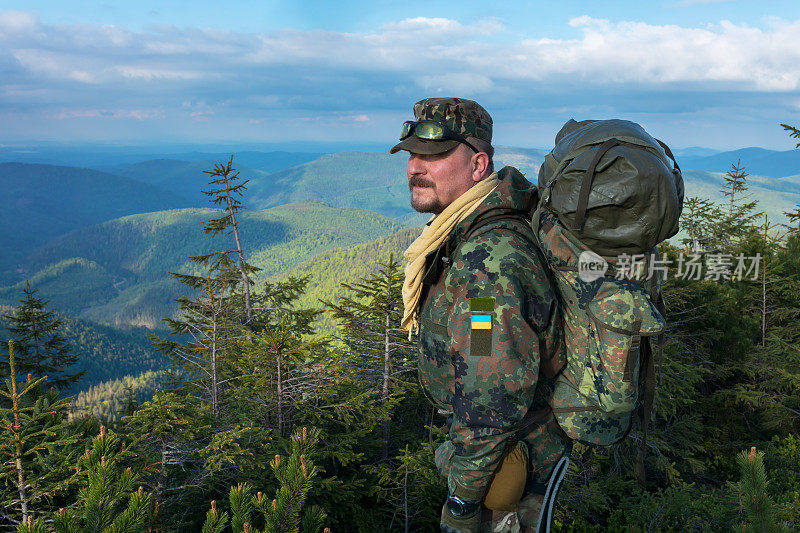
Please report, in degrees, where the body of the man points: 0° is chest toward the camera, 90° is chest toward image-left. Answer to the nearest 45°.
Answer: approximately 90°

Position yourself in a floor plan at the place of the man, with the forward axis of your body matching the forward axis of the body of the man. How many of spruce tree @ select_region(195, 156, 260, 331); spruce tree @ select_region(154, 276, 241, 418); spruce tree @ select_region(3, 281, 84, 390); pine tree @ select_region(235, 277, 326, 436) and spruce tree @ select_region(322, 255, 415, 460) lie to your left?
0

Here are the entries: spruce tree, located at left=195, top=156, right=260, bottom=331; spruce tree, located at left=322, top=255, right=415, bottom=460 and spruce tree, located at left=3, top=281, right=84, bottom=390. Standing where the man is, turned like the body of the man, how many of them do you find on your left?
0

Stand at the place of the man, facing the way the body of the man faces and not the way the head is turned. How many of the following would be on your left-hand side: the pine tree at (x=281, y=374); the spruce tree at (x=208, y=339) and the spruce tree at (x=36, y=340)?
0

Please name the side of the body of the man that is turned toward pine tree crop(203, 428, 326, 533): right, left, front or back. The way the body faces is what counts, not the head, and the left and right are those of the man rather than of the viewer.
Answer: front

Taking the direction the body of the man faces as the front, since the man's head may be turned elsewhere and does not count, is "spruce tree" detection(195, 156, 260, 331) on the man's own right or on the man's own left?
on the man's own right

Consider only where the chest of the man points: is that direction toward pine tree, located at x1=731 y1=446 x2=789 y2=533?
no

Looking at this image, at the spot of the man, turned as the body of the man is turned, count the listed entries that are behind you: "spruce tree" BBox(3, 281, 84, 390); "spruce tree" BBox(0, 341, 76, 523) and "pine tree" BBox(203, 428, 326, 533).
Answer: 0

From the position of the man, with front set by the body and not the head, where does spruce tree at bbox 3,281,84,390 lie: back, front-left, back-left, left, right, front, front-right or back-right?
front-right

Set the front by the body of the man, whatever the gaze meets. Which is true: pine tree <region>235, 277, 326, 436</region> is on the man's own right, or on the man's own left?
on the man's own right

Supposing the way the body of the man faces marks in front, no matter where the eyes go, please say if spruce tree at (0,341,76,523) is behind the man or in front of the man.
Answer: in front

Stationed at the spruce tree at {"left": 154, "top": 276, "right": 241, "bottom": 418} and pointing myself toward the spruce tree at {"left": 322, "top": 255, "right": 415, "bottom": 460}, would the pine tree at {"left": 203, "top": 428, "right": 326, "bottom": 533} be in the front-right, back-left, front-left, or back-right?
front-right

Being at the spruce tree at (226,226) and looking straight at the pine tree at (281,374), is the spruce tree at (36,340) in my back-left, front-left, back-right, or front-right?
back-right
